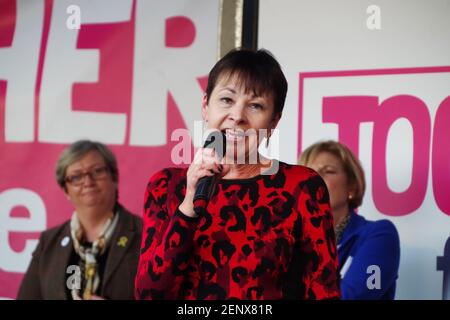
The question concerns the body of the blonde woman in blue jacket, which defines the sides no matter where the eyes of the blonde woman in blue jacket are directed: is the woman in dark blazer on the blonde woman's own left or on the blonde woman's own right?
on the blonde woman's own right

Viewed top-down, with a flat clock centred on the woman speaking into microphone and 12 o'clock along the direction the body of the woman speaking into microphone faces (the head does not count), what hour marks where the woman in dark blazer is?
The woman in dark blazer is roughly at 5 o'clock from the woman speaking into microphone.

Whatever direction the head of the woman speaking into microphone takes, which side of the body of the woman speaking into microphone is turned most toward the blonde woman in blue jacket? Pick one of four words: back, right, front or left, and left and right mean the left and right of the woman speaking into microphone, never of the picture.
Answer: back

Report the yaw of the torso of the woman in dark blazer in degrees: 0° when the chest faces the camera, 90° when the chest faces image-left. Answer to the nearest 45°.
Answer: approximately 0°

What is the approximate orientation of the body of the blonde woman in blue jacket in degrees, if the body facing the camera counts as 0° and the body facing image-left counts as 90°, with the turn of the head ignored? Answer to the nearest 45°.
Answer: approximately 45°

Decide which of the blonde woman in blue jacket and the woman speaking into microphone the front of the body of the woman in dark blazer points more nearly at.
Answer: the woman speaking into microphone

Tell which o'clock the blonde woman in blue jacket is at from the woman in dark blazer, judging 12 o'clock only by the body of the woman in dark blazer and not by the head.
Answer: The blonde woman in blue jacket is roughly at 10 o'clock from the woman in dark blazer.

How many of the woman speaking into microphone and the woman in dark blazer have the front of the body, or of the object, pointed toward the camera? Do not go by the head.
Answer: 2
